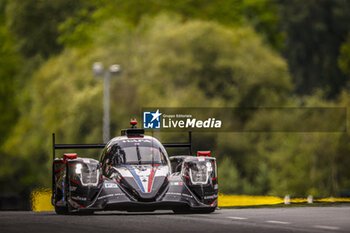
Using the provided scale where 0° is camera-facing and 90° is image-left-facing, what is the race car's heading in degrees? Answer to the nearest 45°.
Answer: approximately 0°
